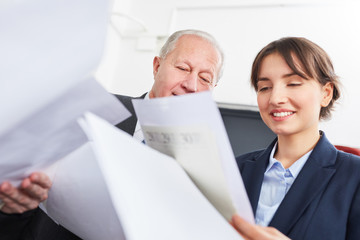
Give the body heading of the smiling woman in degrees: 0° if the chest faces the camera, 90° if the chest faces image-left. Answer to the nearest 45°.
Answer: approximately 45°

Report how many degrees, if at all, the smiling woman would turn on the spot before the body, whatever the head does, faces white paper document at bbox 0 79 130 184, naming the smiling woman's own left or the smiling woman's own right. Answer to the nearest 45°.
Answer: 0° — they already face it

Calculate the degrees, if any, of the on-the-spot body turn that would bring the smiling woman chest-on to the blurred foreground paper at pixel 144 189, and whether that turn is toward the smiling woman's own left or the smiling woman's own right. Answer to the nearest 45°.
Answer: approximately 45° to the smiling woman's own left

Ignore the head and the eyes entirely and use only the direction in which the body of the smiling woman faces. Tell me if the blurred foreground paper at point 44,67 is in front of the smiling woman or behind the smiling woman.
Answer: in front
